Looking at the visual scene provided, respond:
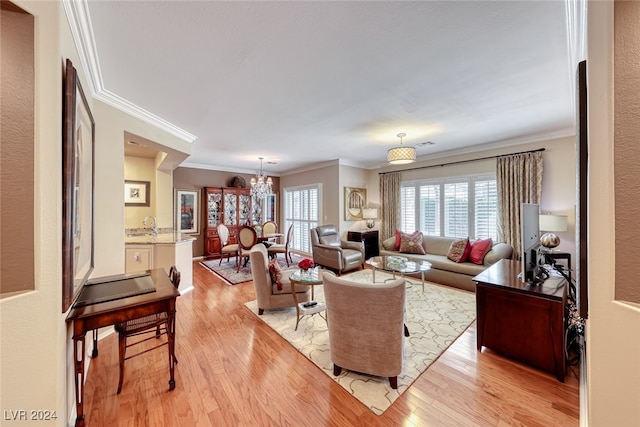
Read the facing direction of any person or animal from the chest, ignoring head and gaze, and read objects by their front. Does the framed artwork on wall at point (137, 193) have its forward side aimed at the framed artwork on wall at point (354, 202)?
no

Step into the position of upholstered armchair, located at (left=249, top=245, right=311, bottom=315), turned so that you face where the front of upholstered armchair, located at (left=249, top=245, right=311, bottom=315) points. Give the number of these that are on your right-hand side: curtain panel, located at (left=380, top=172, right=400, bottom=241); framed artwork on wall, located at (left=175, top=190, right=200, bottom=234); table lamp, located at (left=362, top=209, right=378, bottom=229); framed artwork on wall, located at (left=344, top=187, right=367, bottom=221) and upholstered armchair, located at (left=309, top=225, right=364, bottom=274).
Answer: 0

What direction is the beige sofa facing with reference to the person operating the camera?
facing the viewer and to the left of the viewer

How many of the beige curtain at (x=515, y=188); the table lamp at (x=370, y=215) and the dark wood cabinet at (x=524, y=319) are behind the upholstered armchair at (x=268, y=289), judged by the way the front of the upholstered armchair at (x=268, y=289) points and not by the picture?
0

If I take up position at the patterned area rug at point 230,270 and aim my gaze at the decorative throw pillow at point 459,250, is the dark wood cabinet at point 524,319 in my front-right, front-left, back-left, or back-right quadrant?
front-right

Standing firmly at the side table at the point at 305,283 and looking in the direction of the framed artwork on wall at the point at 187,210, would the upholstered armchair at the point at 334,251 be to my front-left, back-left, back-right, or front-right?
front-right

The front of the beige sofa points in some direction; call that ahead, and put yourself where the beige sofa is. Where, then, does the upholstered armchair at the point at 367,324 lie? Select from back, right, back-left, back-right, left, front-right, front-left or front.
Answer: front-left

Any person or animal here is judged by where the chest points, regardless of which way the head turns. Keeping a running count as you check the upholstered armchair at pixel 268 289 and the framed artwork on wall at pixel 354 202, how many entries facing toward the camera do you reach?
1

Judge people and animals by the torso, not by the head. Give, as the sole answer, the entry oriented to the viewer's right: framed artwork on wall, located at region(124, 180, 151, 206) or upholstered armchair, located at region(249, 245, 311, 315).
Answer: the upholstered armchair

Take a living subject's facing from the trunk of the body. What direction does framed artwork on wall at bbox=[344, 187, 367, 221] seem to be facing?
toward the camera

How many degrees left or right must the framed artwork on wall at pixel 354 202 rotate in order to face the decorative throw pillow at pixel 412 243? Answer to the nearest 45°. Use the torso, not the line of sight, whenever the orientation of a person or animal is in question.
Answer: approximately 45° to its left

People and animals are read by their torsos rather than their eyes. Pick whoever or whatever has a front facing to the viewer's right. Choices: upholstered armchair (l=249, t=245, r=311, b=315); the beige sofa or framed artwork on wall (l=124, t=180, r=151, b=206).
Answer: the upholstered armchair

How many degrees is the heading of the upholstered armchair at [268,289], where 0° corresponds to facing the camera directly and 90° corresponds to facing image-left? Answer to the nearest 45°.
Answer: approximately 270°

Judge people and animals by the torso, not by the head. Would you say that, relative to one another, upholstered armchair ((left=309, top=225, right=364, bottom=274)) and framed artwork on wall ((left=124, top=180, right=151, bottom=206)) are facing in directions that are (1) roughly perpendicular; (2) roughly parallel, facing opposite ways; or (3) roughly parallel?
roughly parallel

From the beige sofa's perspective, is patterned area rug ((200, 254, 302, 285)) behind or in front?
in front

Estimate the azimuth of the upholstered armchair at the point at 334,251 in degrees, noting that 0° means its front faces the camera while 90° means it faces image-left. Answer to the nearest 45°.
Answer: approximately 315°

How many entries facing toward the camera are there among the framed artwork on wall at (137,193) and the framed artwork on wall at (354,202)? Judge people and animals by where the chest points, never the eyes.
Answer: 2

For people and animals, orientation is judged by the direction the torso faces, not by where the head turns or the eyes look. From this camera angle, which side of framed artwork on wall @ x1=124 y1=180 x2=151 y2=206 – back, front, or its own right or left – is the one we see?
front

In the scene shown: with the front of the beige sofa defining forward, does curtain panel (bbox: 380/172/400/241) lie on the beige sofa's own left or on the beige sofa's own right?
on the beige sofa's own right

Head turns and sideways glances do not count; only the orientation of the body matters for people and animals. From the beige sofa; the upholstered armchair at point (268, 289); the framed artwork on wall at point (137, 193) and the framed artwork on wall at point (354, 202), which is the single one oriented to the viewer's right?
the upholstered armchair
